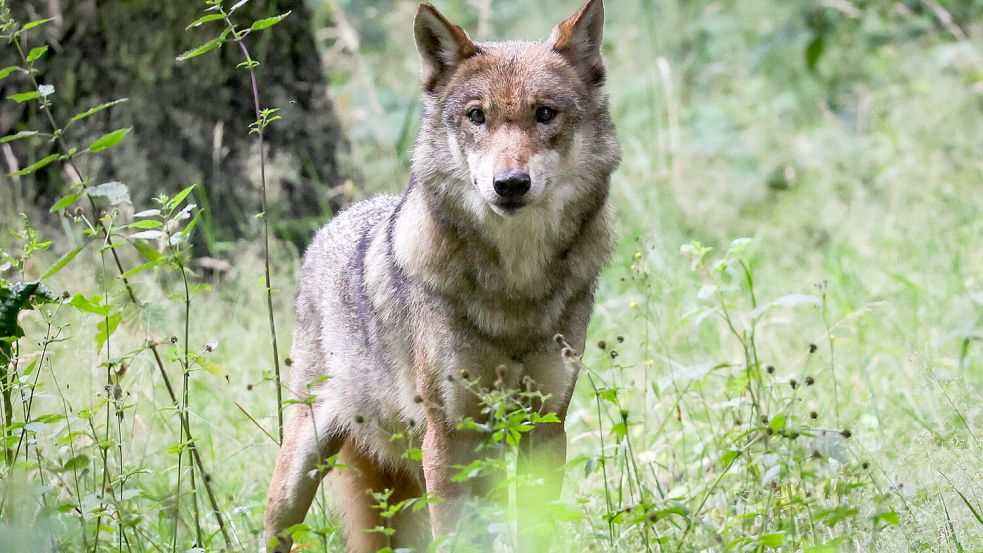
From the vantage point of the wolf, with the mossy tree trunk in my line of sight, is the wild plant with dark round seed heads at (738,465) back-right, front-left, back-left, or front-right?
back-right

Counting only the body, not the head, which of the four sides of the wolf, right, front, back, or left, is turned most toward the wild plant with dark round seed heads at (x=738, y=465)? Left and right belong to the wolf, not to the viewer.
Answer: front

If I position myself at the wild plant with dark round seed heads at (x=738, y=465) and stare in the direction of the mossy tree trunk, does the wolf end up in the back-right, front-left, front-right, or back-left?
front-left

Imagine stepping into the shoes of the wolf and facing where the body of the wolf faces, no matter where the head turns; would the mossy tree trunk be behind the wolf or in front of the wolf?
behind

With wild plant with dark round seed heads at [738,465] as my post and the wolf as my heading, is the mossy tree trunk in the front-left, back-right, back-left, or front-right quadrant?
front-right

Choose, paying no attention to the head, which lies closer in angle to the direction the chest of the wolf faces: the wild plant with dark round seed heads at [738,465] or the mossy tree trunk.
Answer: the wild plant with dark round seed heads
